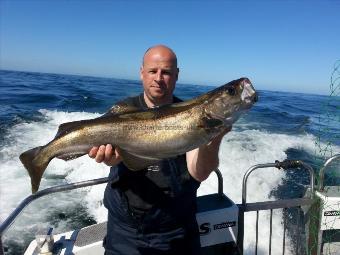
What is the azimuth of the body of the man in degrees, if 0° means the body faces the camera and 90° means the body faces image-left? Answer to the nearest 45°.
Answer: approximately 0°
